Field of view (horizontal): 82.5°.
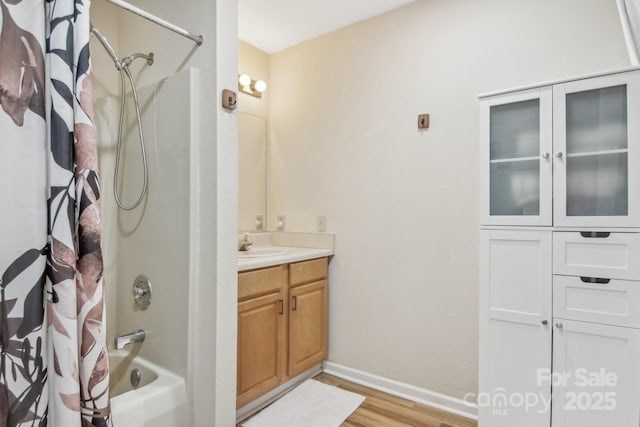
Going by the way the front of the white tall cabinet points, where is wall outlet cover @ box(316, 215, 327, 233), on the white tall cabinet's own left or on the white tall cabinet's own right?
on the white tall cabinet's own right

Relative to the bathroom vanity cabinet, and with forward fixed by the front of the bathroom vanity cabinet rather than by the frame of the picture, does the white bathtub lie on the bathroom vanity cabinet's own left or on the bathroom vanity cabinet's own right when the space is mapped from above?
on the bathroom vanity cabinet's own right

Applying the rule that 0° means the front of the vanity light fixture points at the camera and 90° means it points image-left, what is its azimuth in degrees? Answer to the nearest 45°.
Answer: approximately 315°

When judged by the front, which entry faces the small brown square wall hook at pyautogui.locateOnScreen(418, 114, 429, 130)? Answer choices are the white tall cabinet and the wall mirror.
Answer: the wall mirror

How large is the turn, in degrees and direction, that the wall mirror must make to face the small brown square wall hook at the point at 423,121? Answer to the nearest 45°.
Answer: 0° — it already faces it

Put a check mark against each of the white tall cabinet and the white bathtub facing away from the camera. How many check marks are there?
0

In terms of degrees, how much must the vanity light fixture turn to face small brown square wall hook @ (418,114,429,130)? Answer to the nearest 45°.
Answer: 0° — it already faces it

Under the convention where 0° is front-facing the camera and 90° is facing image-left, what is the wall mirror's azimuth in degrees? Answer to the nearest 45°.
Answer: approximately 315°
